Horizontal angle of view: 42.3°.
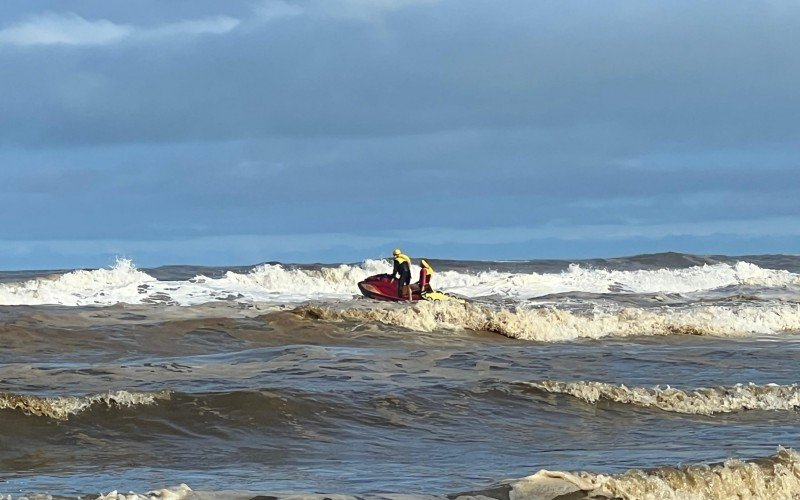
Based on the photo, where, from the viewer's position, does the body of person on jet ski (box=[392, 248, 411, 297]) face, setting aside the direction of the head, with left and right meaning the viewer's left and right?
facing to the left of the viewer

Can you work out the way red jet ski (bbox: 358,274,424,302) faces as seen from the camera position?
facing to the left of the viewer
